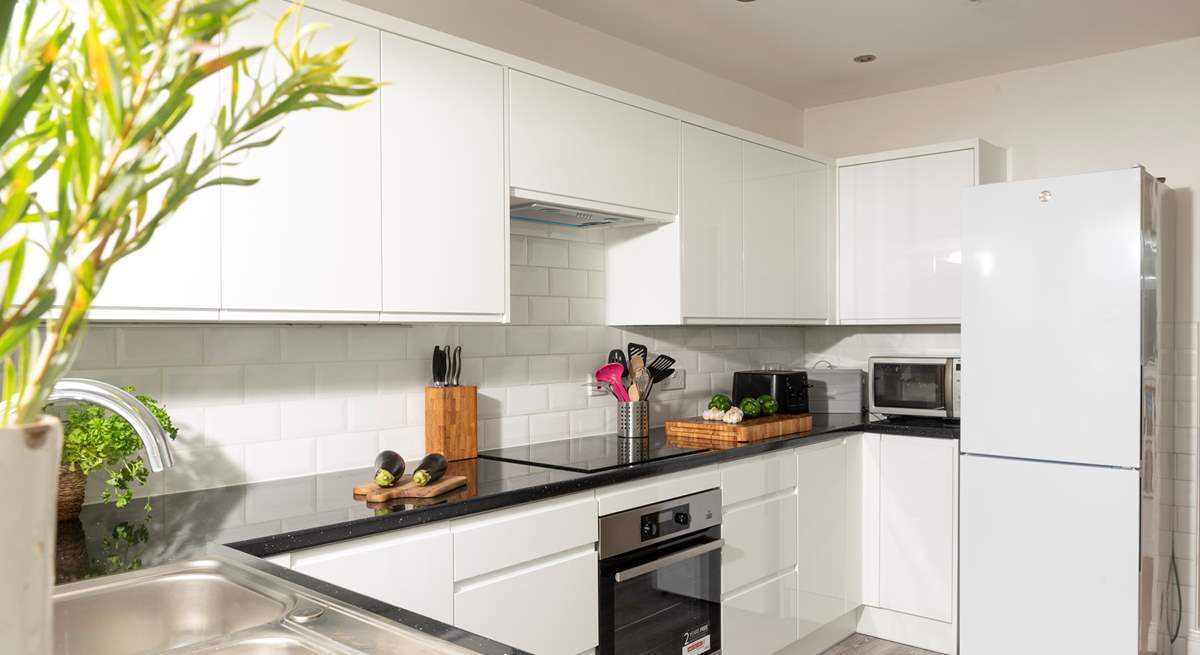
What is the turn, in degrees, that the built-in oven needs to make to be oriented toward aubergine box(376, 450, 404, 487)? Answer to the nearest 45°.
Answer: approximately 90° to its right

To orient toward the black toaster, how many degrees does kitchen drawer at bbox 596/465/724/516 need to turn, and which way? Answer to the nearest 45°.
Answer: approximately 90° to its left

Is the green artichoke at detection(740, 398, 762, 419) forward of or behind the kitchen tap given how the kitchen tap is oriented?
forward

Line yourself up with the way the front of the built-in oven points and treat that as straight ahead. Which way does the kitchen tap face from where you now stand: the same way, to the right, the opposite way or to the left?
to the left

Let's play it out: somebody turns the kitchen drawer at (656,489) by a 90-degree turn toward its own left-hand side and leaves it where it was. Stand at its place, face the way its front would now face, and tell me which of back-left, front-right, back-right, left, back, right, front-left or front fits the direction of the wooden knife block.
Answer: back-left

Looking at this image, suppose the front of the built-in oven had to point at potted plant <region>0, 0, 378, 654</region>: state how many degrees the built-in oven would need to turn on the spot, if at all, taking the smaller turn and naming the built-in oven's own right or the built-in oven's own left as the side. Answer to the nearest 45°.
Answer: approximately 45° to the built-in oven's own right

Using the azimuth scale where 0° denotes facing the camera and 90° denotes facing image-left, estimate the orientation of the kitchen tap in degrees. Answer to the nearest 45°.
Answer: approximately 270°

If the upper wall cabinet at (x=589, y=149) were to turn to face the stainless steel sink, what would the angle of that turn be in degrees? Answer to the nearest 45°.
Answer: approximately 45° to its right

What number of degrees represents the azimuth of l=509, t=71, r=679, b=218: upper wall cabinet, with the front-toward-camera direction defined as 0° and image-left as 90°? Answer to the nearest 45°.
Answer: approximately 315°

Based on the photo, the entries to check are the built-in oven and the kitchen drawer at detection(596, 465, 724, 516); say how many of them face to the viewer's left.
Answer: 0

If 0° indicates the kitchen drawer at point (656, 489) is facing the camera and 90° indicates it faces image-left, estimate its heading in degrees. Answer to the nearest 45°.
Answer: approximately 315°

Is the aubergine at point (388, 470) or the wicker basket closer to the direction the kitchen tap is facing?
the aubergine

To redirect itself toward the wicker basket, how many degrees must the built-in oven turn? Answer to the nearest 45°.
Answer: approximately 90° to its right
